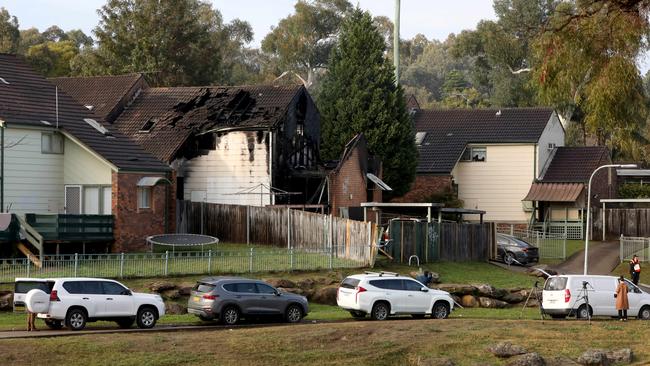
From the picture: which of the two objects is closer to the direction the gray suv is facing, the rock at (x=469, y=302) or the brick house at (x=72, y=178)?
the rock

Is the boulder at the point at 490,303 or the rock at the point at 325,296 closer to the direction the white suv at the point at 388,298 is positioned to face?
the boulder

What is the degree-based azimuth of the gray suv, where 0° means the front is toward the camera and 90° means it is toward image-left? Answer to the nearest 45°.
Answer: approximately 225°

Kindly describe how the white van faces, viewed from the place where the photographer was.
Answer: facing away from the viewer and to the right of the viewer

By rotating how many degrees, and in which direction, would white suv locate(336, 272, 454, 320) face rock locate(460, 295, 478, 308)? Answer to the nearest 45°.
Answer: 0° — it already faces it

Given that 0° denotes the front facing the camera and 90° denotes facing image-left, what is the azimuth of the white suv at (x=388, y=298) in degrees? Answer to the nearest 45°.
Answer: approximately 225°

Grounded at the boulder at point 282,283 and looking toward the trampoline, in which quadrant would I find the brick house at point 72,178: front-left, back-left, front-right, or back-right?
front-left

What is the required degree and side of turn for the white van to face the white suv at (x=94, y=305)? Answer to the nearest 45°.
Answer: approximately 180°

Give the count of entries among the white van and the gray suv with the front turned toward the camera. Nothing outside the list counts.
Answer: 0

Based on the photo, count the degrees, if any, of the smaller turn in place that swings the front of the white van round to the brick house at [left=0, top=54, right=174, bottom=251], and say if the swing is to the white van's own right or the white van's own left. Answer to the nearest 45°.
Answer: approximately 135° to the white van's own left

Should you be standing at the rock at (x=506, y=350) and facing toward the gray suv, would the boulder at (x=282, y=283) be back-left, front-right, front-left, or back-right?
front-right
